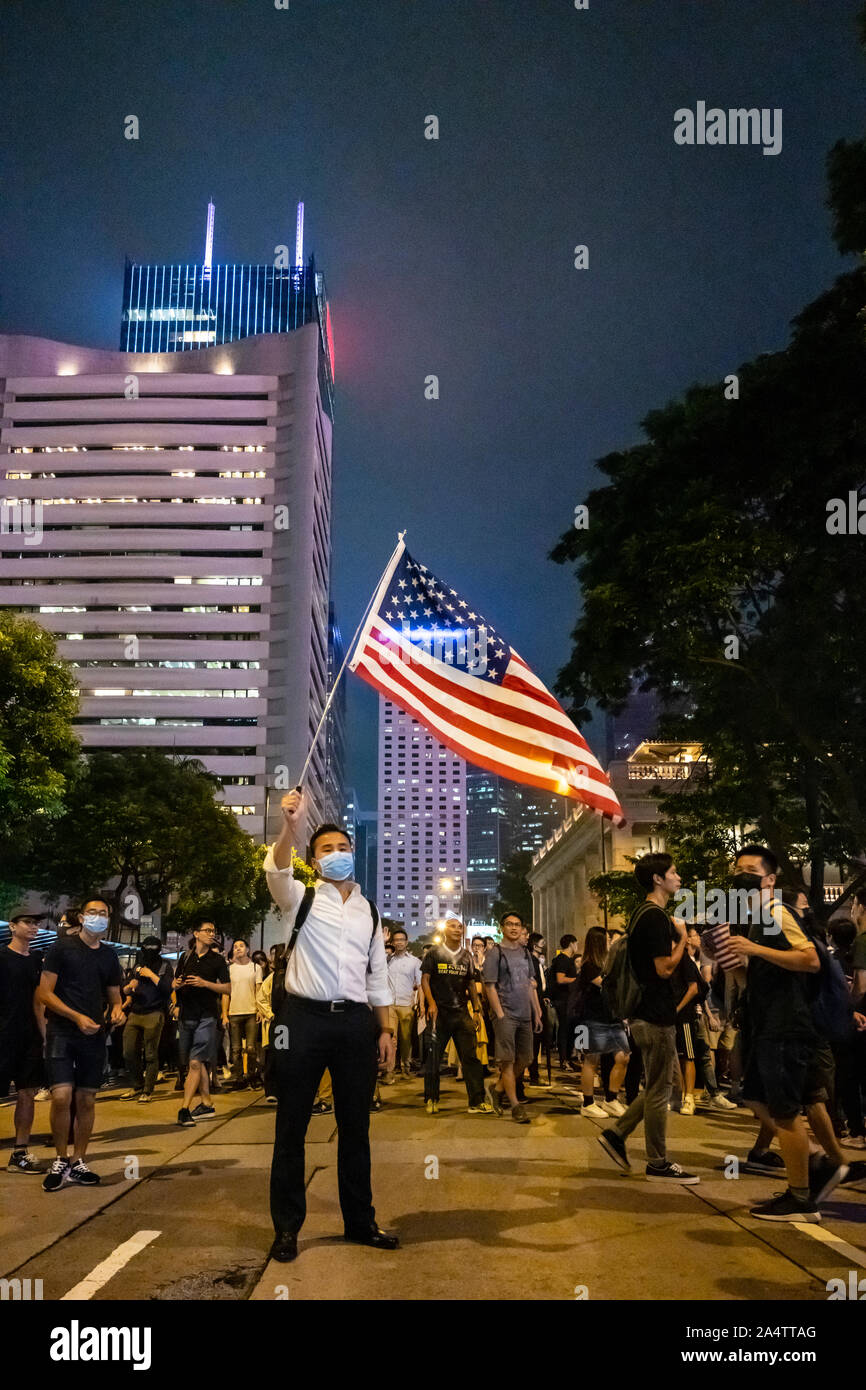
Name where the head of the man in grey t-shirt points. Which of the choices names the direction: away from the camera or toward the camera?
toward the camera

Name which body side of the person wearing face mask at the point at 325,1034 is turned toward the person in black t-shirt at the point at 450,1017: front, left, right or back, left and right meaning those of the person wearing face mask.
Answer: back

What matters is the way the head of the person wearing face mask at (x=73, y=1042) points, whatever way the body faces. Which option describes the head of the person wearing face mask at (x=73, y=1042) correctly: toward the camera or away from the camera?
toward the camera

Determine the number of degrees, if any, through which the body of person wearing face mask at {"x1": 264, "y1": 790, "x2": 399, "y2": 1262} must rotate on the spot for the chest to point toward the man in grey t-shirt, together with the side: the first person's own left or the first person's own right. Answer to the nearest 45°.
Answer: approximately 180°

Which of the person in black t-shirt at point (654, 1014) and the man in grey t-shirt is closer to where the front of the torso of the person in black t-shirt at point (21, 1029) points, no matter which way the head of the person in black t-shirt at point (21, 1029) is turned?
the person in black t-shirt

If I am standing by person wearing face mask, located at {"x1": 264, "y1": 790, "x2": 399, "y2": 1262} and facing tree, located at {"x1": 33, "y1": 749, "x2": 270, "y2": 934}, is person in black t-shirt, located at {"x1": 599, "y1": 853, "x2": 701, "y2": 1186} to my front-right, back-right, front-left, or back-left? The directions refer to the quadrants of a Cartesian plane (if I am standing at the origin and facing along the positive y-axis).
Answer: front-right

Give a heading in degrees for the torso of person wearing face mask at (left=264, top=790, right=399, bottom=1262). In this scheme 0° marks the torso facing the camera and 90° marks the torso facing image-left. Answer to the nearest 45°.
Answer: approximately 0°

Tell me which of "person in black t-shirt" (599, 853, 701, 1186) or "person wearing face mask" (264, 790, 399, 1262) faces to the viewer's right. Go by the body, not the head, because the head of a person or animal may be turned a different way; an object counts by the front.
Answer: the person in black t-shirt

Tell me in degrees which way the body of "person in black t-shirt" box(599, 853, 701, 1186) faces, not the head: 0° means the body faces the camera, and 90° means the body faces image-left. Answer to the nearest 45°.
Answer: approximately 270°
